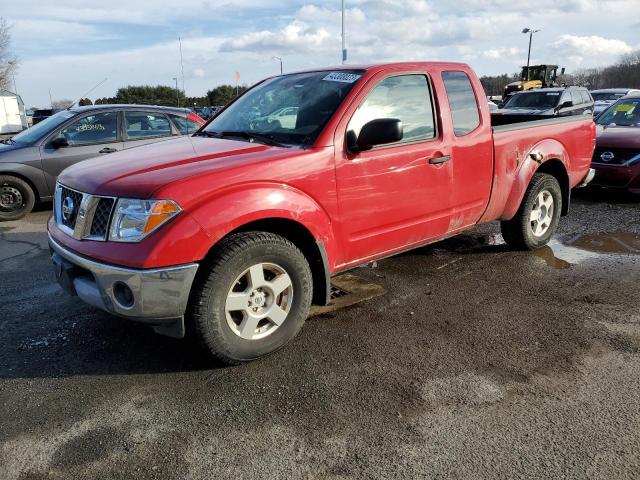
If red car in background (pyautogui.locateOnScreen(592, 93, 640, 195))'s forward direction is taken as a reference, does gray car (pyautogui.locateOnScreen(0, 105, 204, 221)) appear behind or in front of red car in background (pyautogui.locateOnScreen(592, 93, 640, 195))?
in front

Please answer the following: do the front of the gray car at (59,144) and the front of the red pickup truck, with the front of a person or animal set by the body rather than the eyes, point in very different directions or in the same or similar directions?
same or similar directions

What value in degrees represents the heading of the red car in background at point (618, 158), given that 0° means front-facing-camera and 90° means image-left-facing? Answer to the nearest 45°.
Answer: approximately 45°

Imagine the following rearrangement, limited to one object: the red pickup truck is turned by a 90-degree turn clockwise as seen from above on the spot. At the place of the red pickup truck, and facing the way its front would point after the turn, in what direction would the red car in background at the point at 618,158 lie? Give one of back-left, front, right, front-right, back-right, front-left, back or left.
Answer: right

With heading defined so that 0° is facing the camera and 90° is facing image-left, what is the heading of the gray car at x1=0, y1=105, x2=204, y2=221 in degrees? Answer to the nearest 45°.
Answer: approximately 90°

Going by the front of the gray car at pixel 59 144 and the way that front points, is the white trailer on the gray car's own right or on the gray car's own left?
on the gray car's own right

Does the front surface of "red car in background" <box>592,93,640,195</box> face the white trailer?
no

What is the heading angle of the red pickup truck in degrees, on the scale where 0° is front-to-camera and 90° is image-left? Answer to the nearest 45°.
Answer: approximately 45°

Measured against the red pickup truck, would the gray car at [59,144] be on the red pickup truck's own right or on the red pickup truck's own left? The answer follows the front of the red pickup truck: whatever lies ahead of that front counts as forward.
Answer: on the red pickup truck's own right

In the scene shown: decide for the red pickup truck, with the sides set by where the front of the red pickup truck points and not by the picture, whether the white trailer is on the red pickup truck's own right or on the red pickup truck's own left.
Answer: on the red pickup truck's own right

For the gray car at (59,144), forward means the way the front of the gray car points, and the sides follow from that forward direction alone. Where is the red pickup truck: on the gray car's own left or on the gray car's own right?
on the gray car's own left

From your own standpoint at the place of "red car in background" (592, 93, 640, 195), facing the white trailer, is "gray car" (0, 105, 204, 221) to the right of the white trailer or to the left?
left

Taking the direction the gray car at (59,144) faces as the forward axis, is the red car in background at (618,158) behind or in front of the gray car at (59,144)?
behind
